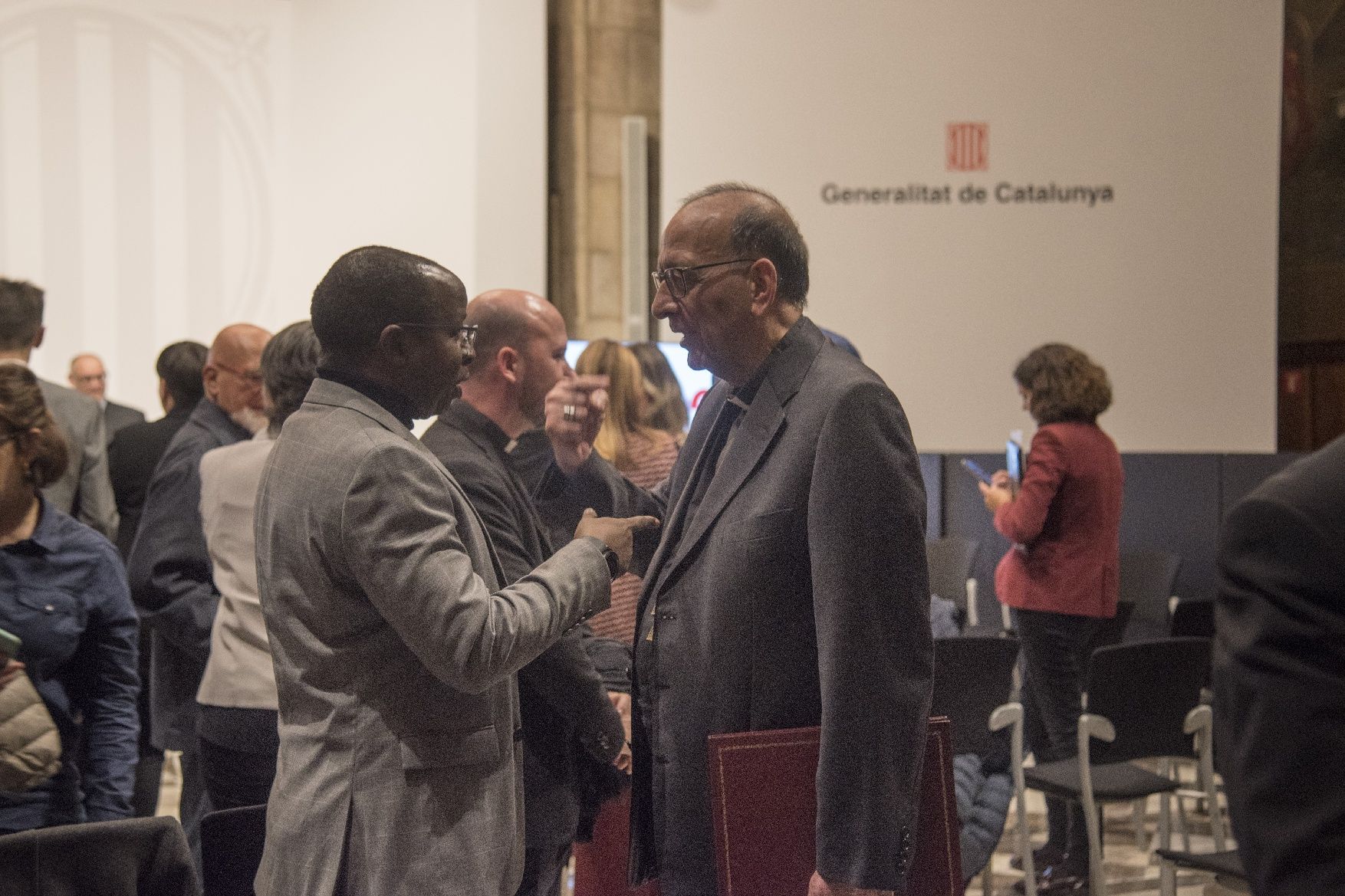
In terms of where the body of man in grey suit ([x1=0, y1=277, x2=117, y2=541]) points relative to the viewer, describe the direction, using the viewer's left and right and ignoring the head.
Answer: facing away from the viewer

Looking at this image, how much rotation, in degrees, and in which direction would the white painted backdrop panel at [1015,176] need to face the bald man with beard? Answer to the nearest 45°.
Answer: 0° — it already faces them

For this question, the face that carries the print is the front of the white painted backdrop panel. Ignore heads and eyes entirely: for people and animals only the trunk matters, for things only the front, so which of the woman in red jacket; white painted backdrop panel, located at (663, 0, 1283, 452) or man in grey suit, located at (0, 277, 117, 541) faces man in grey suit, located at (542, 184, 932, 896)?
the white painted backdrop panel

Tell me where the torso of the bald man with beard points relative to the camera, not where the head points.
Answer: to the viewer's right

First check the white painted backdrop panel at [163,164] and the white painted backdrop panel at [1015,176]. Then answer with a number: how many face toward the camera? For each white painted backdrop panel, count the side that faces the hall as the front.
2

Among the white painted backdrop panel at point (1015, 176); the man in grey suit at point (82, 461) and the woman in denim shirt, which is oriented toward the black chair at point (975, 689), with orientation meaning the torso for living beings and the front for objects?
the white painted backdrop panel

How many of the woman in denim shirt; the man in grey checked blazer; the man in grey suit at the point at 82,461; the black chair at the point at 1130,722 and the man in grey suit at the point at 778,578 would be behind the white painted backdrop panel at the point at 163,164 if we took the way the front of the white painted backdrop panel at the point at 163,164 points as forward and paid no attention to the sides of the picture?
0

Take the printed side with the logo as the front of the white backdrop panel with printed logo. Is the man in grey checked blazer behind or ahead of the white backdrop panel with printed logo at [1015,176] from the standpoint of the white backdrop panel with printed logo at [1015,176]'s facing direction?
ahead

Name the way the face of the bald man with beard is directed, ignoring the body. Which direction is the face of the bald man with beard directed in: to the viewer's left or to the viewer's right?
to the viewer's right

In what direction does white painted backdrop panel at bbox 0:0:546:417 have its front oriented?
toward the camera
